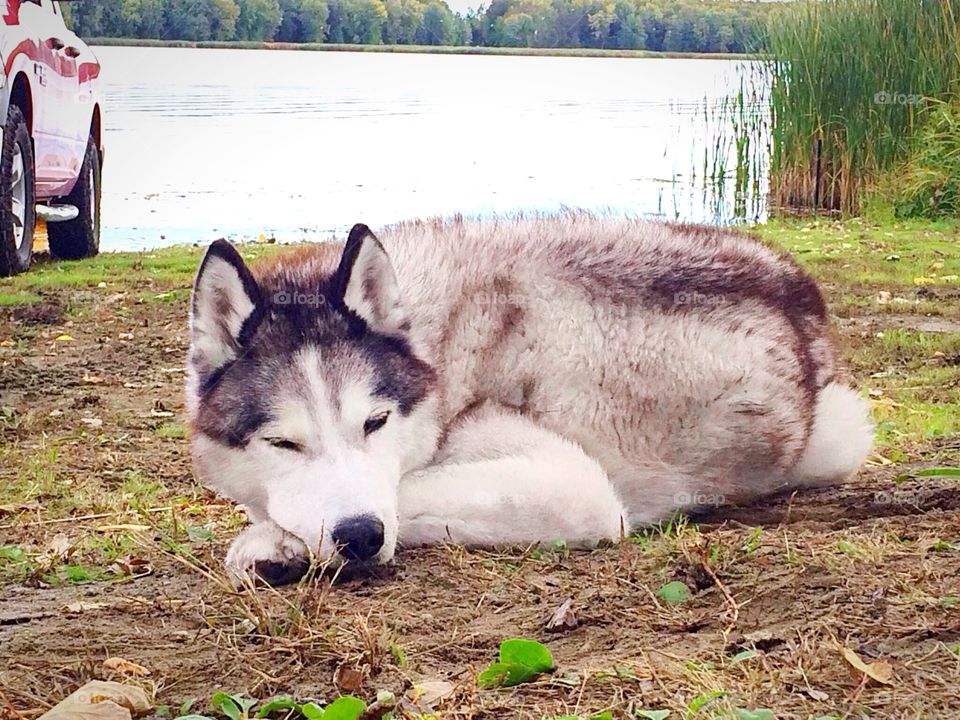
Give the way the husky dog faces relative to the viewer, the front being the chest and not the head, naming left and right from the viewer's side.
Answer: facing the viewer and to the left of the viewer

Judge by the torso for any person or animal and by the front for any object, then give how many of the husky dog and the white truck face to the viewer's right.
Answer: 0

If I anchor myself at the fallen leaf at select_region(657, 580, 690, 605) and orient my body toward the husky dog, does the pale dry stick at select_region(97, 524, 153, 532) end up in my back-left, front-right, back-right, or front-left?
front-left

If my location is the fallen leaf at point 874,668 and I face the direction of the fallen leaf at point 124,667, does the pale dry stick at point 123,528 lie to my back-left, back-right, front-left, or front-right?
front-right

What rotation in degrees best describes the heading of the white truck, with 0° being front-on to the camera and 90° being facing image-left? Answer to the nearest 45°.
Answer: approximately 0°

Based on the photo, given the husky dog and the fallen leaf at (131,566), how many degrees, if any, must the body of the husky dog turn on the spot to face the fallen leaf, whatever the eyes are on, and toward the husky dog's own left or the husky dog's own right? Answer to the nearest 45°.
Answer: approximately 45° to the husky dog's own right
